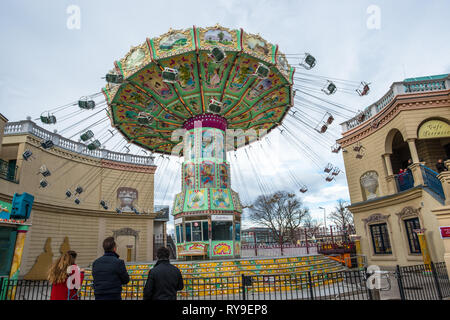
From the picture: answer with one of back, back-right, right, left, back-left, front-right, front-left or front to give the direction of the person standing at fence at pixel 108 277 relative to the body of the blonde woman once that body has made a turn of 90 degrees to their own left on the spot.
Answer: back

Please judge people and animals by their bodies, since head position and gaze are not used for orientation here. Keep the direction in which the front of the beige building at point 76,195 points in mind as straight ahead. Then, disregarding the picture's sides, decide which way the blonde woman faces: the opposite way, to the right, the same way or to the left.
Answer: to the left

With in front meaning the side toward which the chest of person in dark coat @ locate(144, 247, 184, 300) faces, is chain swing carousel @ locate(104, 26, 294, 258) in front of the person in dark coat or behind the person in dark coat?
in front

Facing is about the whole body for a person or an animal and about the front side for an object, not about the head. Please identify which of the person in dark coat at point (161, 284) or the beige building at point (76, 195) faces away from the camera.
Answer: the person in dark coat

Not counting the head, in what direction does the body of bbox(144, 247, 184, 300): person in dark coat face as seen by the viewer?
away from the camera

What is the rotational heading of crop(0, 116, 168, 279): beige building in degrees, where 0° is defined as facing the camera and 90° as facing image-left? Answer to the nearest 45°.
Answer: approximately 315°

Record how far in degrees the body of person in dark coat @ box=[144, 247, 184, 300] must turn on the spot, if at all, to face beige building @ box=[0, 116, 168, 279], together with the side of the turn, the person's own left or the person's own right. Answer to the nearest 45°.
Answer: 0° — they already face it

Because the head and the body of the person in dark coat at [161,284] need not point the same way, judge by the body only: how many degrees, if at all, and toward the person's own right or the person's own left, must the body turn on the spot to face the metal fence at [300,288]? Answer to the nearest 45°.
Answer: approximately 45° to the person's own right

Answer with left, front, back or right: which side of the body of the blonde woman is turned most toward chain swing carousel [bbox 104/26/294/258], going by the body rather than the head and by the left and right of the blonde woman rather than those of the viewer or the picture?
front

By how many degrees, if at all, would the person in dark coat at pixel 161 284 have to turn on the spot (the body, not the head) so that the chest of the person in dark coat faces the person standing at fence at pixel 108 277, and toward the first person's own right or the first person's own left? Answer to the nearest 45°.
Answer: approximately 90° to the first person's own left

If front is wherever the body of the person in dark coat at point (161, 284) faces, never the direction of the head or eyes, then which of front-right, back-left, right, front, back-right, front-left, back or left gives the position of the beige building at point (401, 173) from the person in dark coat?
front-right

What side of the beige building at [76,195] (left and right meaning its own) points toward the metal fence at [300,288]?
front

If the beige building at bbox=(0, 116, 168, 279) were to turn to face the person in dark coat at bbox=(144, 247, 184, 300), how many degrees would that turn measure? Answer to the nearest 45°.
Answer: approximately 45° to its right

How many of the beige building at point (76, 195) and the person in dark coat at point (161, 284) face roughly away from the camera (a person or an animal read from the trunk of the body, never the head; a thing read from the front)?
1
